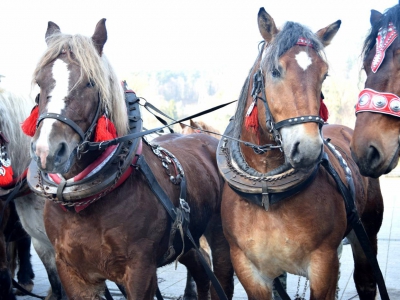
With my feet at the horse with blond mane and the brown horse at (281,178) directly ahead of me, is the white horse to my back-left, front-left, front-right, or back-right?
back-left

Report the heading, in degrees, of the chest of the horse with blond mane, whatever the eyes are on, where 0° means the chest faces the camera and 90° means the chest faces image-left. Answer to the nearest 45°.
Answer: approximately 45°

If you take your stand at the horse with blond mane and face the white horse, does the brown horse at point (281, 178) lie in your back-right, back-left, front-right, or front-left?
back-right

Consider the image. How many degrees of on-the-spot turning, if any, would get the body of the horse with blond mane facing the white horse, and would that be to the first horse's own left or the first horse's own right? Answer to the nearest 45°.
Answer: approximately 90° to the first horse's own right

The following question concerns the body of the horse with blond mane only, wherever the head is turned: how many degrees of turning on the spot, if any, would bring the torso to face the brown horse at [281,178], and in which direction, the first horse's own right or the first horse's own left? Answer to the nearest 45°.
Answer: approximately 135° to the first horse's own left
